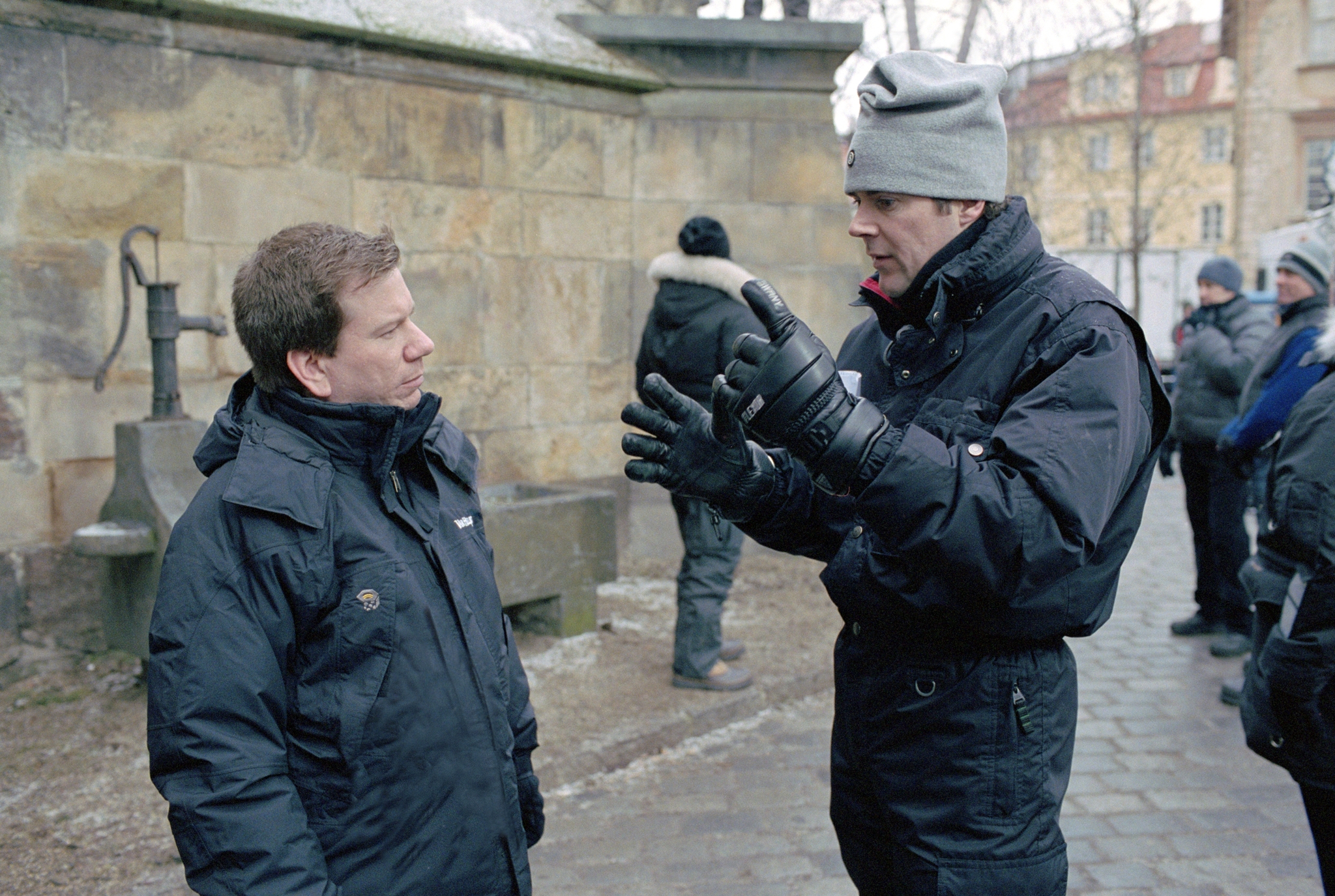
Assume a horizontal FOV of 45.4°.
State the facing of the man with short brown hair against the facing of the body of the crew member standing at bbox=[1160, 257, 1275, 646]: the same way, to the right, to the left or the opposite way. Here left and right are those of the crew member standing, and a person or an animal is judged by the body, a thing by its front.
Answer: the opposite way

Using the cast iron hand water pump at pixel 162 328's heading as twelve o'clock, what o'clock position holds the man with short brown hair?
The man with short brown hair is roughly at 3 o'clock from the cast iron hand water pump.

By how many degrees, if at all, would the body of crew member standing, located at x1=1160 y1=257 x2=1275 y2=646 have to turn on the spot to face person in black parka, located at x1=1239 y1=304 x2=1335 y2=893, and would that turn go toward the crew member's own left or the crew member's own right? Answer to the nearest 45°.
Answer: approximately 90° to the crew member's own left

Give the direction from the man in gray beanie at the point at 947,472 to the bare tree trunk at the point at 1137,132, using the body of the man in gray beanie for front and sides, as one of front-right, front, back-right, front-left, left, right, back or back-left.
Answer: back-right

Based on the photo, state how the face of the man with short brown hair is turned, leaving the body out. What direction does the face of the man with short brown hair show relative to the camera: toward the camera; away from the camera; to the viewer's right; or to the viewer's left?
to the viewer's right

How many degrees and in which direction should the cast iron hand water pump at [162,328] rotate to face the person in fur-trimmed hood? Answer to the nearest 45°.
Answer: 0° — it already faces them

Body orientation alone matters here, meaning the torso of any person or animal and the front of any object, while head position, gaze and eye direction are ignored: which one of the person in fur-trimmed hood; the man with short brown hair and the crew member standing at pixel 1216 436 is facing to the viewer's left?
the crew member standing

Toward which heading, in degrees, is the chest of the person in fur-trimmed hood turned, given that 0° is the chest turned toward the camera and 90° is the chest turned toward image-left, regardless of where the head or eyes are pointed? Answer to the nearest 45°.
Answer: approximately 225°

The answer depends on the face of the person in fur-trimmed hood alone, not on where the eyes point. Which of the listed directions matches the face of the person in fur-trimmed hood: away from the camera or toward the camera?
away from the camera

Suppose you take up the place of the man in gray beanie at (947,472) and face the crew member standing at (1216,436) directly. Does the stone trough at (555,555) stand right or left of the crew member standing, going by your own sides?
left

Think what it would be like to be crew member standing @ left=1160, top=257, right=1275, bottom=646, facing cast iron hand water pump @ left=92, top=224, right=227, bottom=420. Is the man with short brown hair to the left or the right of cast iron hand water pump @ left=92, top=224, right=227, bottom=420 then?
left

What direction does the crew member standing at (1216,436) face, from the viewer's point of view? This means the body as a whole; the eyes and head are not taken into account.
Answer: to the viewer's left

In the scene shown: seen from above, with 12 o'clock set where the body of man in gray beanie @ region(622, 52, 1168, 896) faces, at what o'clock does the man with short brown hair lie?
The man with short brown hair is roughly at 1 o'clock from the man in gray beanie.

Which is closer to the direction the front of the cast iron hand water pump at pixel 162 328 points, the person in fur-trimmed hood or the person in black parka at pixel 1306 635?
the person in fur-trimmed hood

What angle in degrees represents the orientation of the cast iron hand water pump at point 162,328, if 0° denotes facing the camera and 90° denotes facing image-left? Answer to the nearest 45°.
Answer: approximately 270°
